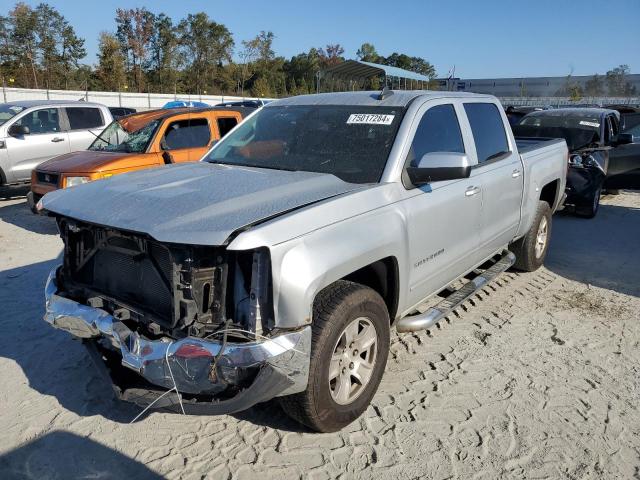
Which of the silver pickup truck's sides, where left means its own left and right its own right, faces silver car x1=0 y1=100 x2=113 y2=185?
right

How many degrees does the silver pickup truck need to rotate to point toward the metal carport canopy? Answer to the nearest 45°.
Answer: approximately 135° to its right

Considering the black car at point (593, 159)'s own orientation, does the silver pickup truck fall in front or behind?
in front

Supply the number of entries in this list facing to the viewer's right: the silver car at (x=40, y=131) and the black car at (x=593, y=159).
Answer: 0

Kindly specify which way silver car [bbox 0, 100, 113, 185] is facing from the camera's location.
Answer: facing the viewer and to the left of the viewer

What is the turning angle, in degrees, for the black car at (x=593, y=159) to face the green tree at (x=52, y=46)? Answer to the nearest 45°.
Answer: approximately 90° to its right

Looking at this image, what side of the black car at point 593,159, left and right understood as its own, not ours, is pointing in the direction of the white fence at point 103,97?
right

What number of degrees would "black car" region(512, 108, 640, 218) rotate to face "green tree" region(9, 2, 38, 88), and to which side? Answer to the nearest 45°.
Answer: approximately 90° to its right

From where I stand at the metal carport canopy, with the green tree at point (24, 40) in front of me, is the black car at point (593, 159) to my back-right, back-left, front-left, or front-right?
back-left
